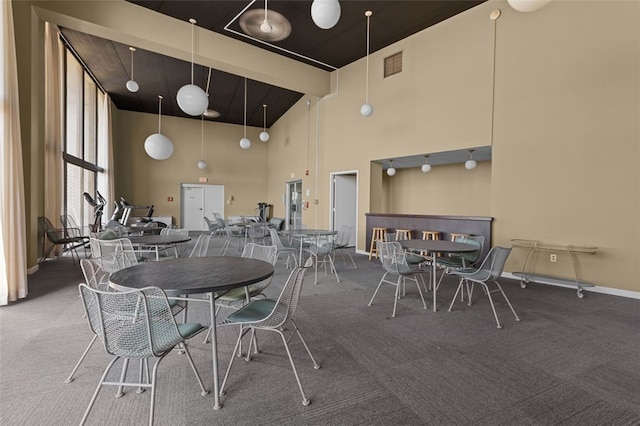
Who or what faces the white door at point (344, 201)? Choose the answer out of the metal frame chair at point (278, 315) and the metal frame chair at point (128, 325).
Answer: the metal frame chair at point (128, 325)

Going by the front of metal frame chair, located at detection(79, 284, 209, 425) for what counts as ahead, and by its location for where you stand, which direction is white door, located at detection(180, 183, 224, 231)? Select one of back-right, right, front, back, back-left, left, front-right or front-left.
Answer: front-left

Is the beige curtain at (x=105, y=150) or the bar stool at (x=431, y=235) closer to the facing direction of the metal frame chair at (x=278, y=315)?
the beige curtain

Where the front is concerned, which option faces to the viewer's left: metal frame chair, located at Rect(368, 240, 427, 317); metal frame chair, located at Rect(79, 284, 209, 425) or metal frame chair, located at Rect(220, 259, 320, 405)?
metal frame chair, located at Rect(220, 259, 320, 405)

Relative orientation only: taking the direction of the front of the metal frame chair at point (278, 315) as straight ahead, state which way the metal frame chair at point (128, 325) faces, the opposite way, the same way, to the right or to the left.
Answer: to the right

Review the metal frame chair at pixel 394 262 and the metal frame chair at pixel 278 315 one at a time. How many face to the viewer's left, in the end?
1

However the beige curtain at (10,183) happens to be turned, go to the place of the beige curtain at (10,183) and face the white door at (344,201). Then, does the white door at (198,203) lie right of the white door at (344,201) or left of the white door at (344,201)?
left

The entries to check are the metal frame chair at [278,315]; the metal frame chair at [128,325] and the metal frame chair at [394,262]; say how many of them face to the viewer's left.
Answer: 1

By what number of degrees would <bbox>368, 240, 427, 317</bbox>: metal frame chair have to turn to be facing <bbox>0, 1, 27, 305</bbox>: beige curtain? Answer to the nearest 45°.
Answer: approximately 135° to its left

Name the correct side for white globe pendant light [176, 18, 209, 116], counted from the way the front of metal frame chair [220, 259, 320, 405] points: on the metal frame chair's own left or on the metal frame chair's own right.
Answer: on the metal frame chair's own right

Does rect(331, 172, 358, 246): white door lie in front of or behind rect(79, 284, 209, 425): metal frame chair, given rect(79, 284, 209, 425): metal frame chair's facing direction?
in front

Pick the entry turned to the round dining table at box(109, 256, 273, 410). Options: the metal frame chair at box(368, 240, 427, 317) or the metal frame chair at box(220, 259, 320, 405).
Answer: the metal frame chair at box(220, 259, 320, 405)

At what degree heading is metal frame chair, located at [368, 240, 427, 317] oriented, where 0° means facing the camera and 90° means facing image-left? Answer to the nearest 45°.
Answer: approximately 225°

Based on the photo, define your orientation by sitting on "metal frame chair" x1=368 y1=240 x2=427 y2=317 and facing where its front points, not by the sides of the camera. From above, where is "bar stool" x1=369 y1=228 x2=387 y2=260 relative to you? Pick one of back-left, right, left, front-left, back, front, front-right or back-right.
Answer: front-left

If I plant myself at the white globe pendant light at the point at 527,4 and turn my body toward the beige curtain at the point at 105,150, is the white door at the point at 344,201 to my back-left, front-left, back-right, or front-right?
front-right

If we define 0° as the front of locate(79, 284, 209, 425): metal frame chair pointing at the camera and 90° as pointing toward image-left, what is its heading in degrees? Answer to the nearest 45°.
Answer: approximately 225°

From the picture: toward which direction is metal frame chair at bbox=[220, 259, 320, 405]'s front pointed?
to the viewer's left
